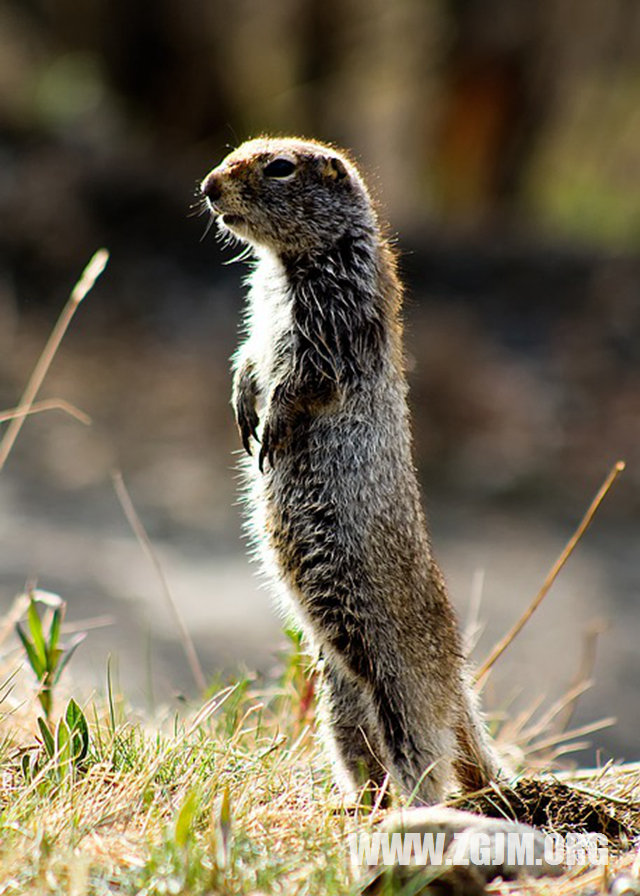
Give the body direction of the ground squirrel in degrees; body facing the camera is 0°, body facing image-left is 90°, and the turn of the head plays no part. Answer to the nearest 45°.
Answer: approximately 90°

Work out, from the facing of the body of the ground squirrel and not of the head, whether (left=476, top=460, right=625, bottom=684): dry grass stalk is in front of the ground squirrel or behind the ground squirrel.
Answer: behind

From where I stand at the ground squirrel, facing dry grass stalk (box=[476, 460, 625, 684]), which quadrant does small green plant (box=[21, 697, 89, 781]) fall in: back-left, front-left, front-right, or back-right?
back-left
